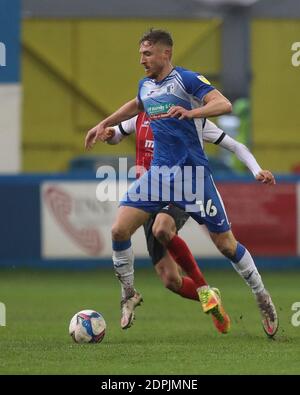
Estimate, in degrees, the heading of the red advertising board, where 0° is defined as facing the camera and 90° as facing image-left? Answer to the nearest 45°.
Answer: approximately 0°

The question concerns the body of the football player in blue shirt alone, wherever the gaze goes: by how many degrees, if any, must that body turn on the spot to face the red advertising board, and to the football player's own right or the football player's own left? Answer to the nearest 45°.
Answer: approximately 135° to the football player's own right

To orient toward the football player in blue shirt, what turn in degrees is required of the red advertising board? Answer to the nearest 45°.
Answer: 0° — it already faces them

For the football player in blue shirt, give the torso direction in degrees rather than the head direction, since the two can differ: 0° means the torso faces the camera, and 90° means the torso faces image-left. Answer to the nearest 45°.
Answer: approximately 45°
